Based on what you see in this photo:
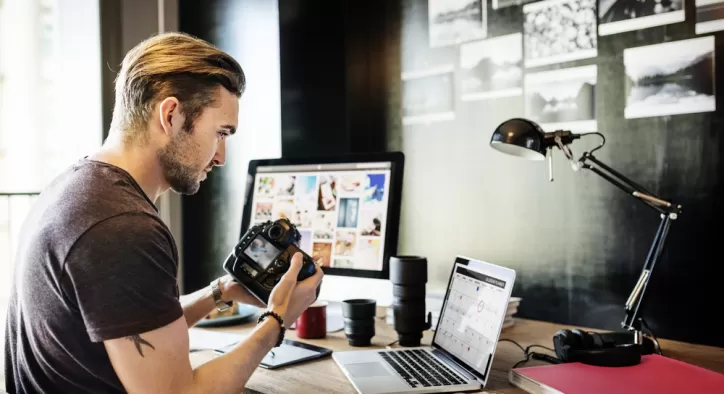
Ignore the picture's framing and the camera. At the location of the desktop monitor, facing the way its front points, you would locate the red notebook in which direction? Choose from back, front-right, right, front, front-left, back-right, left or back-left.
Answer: left

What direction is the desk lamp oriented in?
to the viewer's left

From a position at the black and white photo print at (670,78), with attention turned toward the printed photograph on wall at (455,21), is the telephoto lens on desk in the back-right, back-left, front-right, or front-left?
front-left

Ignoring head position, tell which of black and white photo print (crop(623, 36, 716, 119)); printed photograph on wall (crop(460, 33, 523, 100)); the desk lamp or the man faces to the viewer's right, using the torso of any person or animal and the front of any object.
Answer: the man

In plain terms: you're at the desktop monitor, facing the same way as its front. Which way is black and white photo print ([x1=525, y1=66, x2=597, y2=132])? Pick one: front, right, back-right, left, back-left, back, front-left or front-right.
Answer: back-left

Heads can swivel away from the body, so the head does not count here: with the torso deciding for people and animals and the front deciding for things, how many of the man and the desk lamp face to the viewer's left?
1

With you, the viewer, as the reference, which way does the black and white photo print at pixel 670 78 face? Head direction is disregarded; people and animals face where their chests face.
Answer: facing the viewer and to the left of the viewer

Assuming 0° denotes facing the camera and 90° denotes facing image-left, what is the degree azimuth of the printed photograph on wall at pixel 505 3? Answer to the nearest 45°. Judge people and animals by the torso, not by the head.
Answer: approximately 45°

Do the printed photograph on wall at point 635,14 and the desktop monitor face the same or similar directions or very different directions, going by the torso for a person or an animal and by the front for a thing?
same or similar directions

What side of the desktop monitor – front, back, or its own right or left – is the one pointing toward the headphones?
left

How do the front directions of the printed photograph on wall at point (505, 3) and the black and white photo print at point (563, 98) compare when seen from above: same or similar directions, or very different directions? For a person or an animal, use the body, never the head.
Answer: same or similar directions

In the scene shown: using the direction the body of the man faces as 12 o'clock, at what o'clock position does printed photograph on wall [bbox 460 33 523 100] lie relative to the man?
The printed photograph on wall is roughly at 11 o'clock from the man.

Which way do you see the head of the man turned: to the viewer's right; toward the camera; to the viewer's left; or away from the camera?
to the viewer's right

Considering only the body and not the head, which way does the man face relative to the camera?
to the viewer's right

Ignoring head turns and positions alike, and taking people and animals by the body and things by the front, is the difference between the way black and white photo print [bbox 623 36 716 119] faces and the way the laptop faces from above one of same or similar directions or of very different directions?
same or similar directions
